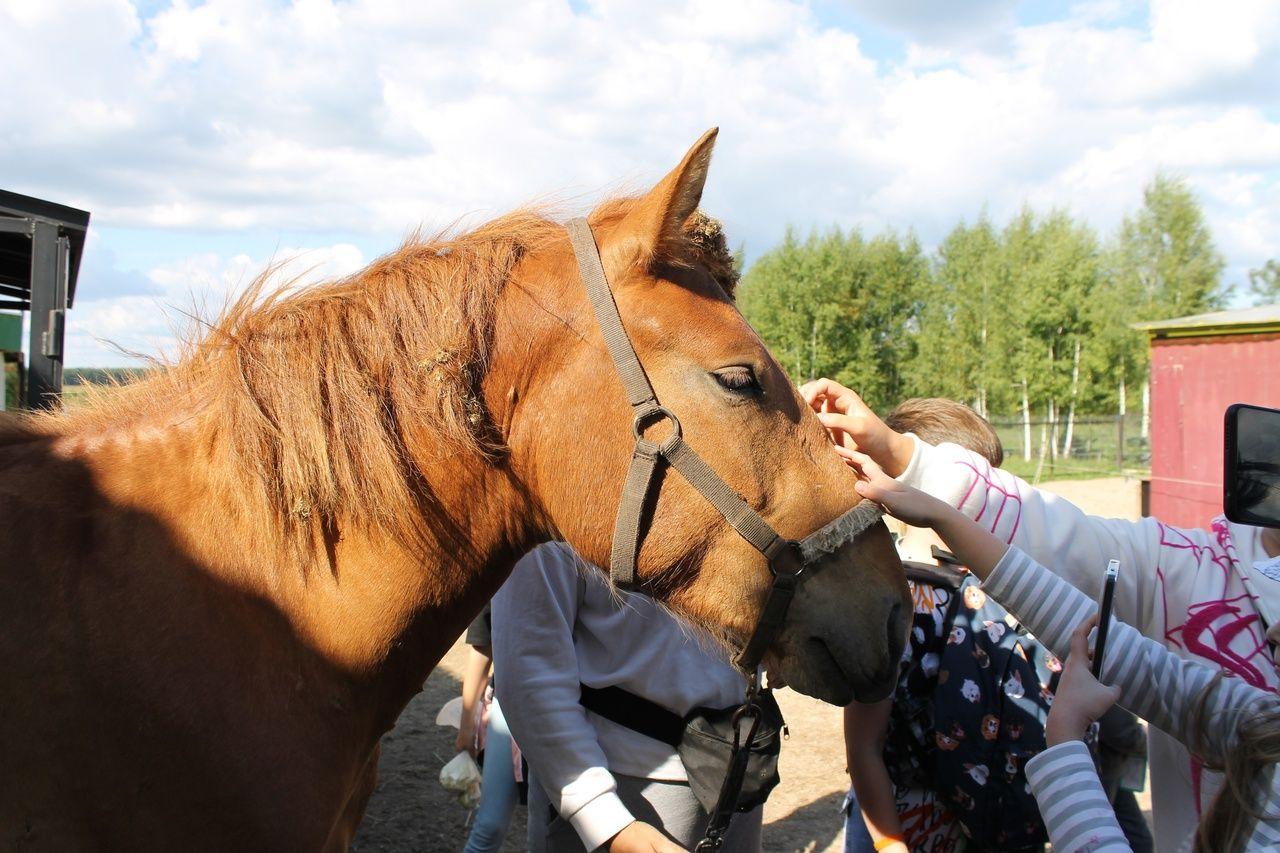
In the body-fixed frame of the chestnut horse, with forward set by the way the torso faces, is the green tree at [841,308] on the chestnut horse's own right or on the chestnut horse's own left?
on the chestnut horse's own left

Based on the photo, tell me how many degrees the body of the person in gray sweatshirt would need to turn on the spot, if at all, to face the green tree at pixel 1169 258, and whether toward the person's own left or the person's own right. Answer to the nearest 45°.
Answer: approximately 90° to the person's own left

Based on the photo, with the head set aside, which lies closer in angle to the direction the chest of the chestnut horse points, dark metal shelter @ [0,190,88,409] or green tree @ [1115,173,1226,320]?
the green tree

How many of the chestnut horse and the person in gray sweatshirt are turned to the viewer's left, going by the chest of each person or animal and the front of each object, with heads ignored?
0

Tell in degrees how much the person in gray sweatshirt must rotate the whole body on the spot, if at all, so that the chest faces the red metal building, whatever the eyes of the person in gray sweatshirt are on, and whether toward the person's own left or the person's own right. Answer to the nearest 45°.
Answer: approximately 90° to the person's own left

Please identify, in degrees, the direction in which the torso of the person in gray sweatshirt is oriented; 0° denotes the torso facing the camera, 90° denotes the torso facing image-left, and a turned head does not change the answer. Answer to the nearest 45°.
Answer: approximately 315°

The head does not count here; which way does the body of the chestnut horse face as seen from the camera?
to the viewer's right

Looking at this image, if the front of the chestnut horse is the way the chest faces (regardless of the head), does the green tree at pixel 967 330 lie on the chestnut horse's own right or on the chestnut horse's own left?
on the chestnut horse's own left
